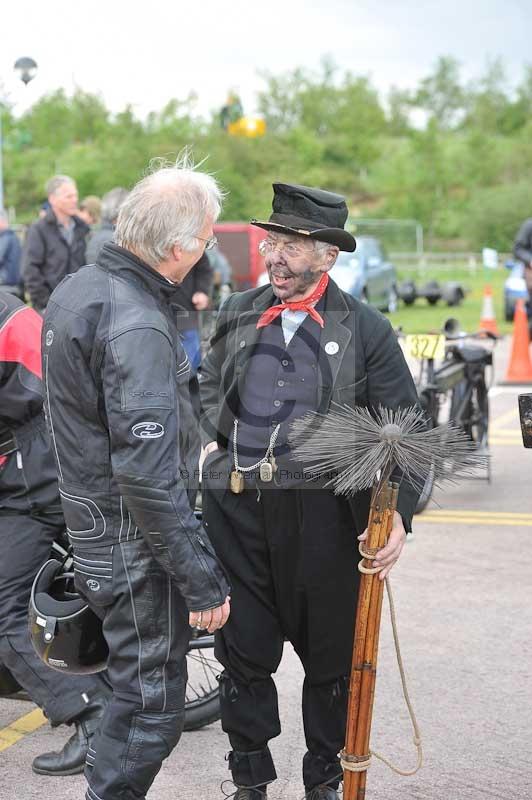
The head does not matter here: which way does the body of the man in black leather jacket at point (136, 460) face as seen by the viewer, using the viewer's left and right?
facing away from the viewer and to the right of the viewer

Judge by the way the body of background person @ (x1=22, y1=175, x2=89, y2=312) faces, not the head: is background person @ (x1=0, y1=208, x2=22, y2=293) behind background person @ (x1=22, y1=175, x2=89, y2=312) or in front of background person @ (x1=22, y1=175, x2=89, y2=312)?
behind

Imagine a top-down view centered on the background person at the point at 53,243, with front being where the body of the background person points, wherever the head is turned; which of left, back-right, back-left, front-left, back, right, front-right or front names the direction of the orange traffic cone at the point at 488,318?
left

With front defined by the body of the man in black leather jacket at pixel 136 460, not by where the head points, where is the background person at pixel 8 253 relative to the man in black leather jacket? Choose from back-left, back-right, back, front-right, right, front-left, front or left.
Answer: front-left

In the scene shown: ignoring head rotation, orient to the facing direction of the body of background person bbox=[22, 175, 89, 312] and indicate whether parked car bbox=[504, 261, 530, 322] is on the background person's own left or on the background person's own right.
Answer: on the background person's own left

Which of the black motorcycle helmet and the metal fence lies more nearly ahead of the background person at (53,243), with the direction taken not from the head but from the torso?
the black motorcycle helmet

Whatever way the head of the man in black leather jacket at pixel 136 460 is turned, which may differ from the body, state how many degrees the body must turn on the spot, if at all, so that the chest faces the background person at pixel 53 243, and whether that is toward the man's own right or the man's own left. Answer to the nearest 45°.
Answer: approximately 45° to the man's own left

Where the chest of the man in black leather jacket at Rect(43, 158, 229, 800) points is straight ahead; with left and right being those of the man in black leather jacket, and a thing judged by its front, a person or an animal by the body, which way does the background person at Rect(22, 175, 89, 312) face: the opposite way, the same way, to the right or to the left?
to the right

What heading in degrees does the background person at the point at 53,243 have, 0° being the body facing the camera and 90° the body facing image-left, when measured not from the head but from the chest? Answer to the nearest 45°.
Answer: approximately 315°
